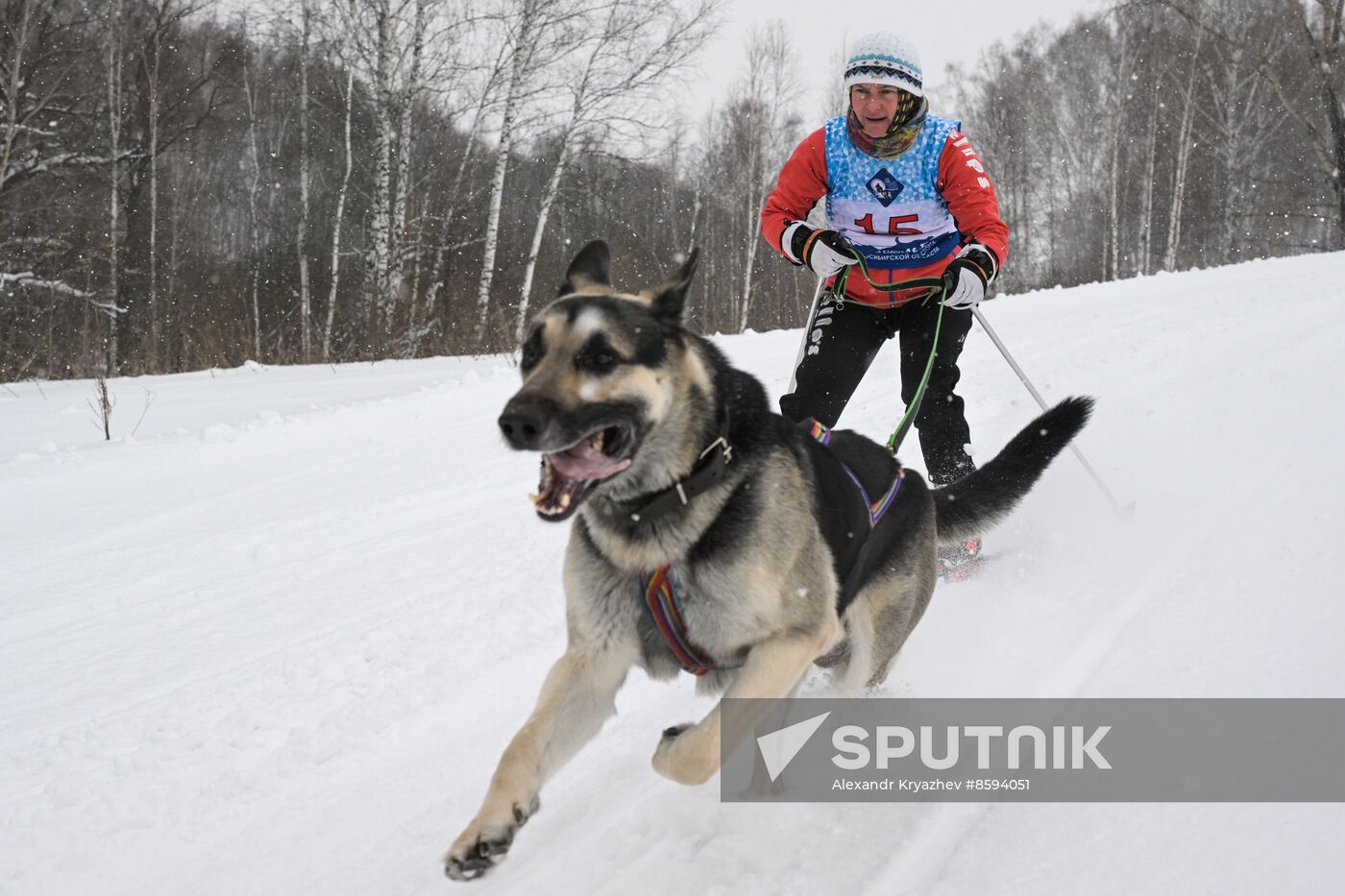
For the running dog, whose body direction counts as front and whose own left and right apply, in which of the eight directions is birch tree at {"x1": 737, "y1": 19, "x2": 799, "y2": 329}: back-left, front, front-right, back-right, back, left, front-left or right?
back-right

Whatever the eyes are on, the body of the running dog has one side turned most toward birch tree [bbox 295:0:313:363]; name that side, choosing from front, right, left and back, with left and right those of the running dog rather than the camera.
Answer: right

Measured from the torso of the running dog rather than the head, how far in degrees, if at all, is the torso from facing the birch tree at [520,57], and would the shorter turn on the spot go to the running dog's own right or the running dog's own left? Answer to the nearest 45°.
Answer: approximately 135° to the running dog's own right

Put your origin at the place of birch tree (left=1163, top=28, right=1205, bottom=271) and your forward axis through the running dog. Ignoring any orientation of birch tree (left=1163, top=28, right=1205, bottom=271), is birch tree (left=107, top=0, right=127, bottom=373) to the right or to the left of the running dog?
right

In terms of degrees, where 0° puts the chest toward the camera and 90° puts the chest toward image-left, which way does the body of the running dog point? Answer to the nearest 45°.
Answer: approximately 45°

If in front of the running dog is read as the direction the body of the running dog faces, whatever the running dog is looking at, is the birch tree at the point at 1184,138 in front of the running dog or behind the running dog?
behind

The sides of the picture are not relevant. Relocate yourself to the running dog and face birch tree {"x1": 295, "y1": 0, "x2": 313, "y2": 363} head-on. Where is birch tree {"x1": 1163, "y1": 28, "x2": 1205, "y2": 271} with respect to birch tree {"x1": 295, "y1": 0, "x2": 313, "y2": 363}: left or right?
right

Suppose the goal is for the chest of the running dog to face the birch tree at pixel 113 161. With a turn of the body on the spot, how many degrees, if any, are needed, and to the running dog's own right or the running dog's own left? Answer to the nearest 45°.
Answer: approximately 90° to the running dog's own right
